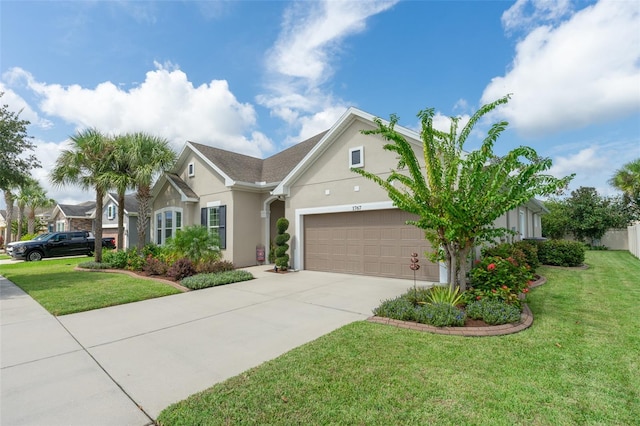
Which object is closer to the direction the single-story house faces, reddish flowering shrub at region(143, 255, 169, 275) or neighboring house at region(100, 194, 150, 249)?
the reddish flowering shrub

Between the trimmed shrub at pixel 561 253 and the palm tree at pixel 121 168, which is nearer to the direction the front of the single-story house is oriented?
the palm tree

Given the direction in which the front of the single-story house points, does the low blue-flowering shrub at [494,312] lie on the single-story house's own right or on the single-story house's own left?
on the single-story house's own left

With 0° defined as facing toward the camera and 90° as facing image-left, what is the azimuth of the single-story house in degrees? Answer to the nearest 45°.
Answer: approximately 45°

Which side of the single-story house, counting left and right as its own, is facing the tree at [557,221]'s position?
back

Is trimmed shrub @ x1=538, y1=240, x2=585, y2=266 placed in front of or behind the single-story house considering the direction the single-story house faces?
behind

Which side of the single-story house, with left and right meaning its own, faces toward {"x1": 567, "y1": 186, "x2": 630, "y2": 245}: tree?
back

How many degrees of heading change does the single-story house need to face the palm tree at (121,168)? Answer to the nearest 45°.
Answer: approximately 45° to its right

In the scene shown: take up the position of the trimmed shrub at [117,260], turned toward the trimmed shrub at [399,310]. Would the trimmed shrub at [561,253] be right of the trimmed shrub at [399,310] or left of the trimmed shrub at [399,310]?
left

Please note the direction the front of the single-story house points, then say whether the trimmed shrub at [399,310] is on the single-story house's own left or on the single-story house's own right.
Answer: on the single-story house's own left

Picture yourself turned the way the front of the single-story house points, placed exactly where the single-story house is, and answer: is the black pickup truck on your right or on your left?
on your right
